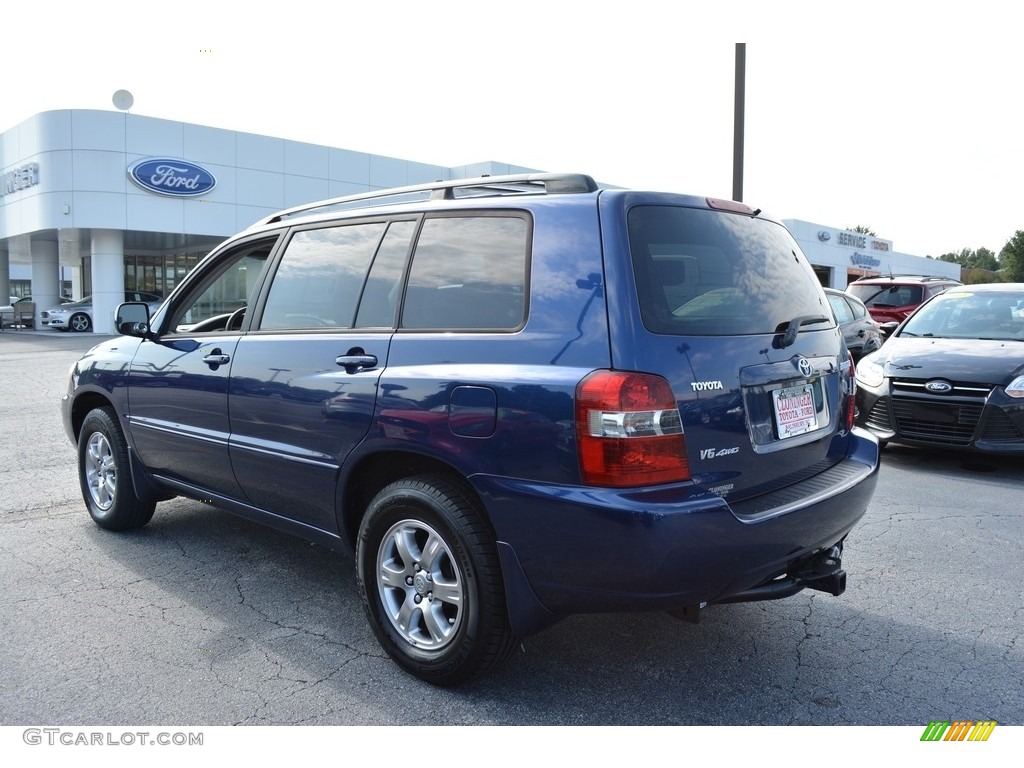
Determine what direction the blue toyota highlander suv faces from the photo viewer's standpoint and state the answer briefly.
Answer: facing away from the viewer and to the left of the viewer

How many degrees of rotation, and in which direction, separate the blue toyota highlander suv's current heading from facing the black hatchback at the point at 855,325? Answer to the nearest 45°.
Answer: approximately 90° to its right

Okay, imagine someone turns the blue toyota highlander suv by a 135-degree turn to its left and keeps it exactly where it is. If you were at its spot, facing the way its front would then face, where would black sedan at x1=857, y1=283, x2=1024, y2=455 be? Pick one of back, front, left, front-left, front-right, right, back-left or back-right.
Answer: back-left

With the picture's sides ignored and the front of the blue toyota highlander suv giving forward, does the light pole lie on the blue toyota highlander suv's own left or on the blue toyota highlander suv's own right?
on the blue toyota highlander suv's own right
